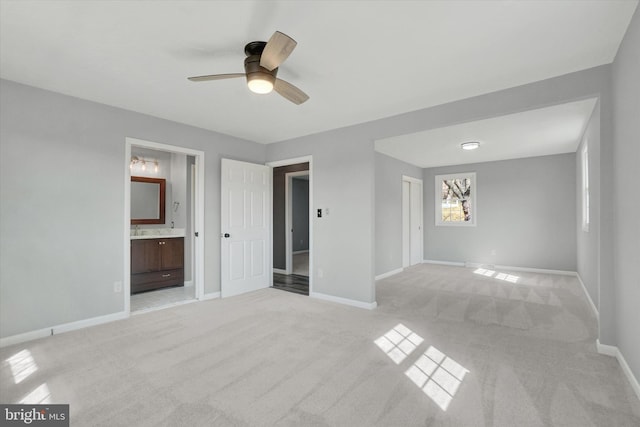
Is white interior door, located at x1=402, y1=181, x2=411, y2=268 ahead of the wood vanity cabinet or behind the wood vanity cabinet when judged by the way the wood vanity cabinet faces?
ahead

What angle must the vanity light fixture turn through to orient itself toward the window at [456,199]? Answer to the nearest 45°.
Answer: approximately 45° to its left

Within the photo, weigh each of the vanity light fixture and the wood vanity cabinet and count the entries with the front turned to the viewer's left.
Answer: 0

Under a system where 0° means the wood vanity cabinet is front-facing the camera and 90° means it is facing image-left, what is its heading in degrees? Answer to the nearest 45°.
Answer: approximately 315°

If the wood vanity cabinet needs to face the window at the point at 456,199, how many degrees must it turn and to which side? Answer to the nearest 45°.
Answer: approximately 45° to its left

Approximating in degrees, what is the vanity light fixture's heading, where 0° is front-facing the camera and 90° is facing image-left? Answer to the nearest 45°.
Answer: approximately 315°
